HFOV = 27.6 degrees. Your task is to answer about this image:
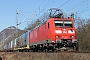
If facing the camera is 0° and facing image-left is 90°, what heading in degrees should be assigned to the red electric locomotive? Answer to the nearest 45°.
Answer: approximately 315°
